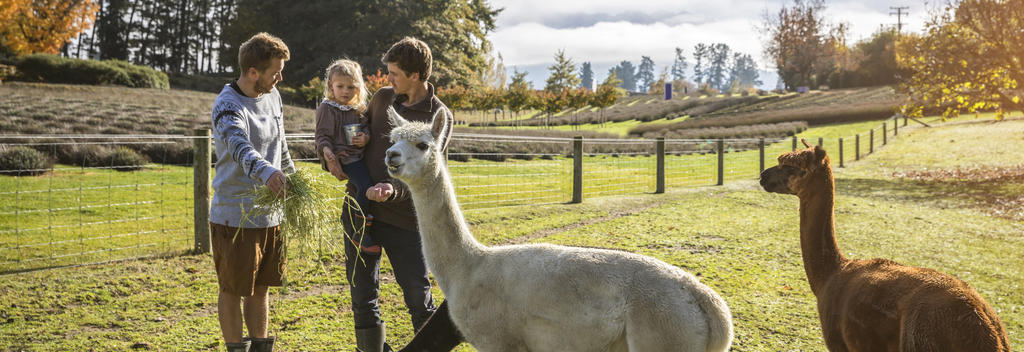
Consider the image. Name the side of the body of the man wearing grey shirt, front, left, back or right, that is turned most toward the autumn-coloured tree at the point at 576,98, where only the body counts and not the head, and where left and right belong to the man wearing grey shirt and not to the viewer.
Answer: left

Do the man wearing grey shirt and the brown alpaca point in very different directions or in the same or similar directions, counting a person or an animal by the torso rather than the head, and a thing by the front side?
very different directions

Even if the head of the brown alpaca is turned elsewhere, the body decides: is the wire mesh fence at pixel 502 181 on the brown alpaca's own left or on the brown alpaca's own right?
on the brown alpaca's own right

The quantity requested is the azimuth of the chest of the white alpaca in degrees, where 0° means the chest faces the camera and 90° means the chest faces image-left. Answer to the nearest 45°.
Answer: approximately 90°

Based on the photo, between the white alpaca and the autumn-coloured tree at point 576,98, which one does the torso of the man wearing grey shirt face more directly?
the white alpaca

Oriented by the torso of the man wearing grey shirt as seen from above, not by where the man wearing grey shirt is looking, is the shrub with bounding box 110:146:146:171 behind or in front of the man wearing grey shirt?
behind

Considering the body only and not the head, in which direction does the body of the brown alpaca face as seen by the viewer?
to the viewer's left
